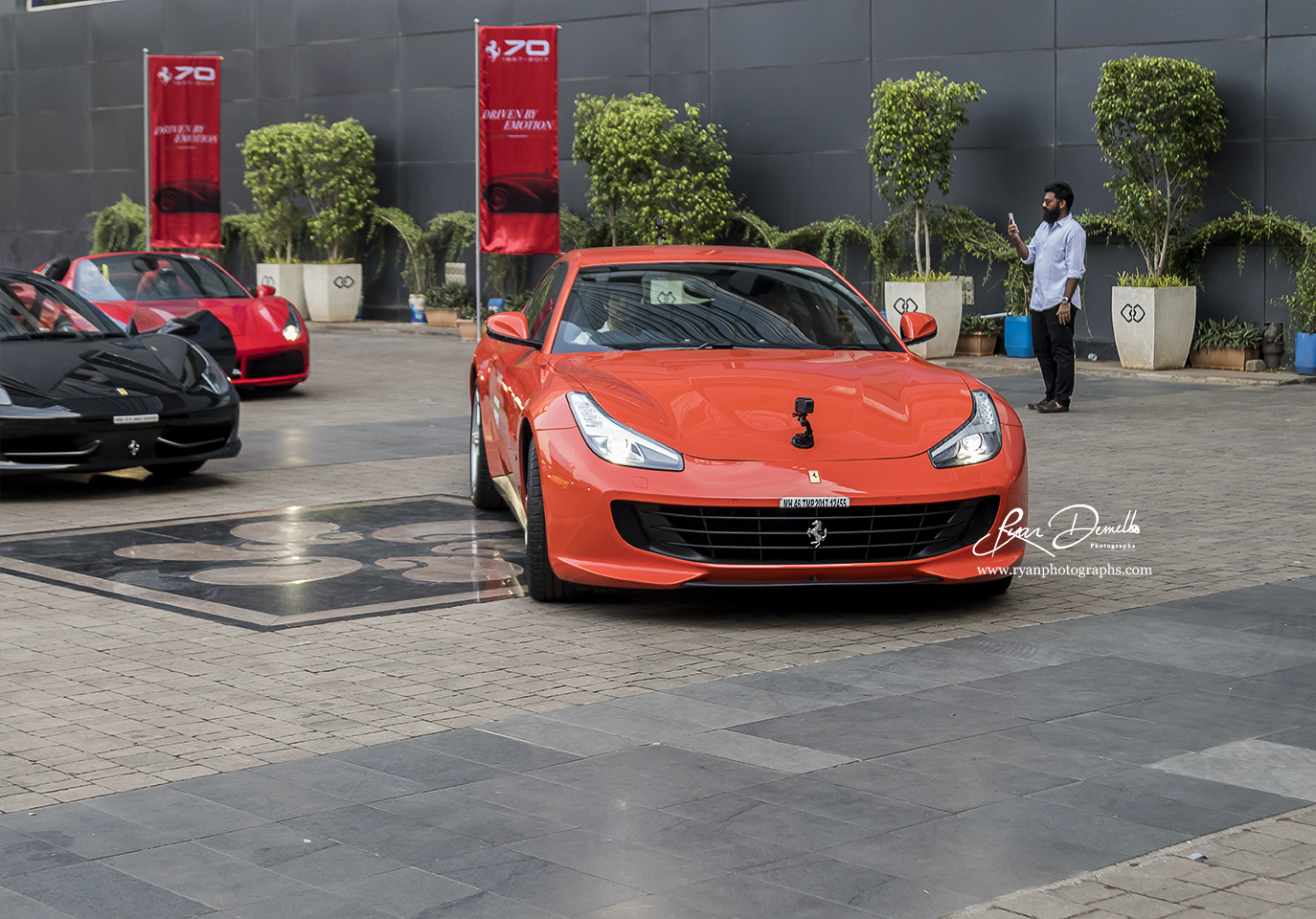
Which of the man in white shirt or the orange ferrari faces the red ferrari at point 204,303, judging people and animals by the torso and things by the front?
the man in white shirt

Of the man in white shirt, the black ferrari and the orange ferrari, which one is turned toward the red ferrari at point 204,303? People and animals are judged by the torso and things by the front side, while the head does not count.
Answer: the man in white shirt

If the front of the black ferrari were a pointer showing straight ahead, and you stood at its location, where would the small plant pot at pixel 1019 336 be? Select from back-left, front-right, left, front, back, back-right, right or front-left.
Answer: left

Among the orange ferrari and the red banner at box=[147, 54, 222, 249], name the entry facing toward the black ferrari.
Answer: the red banner

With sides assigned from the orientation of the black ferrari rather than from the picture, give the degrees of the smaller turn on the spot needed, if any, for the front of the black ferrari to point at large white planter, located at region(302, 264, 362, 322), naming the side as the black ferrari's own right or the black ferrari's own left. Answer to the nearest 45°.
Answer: approximately 135° to the black ferrari's own left

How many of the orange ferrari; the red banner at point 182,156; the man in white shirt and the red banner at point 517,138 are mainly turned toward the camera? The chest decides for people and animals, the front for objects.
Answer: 3

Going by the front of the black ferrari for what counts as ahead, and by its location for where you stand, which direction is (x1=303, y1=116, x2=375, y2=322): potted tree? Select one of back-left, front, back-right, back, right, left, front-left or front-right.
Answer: back-left

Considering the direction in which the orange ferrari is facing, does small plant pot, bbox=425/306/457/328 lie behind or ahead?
behind

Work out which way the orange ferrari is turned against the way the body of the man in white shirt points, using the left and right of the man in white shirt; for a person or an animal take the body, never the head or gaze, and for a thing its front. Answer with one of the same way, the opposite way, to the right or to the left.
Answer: to the left

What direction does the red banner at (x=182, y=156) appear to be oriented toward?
toward the camera

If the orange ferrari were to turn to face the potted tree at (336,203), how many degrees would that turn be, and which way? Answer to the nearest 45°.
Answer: approximately 180°

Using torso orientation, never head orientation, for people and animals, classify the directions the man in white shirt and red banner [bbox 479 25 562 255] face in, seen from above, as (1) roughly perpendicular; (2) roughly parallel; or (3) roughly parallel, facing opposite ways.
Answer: roughly perpendicular

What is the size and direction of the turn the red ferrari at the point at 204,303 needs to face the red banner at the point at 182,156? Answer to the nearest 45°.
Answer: approximately 135° to its left

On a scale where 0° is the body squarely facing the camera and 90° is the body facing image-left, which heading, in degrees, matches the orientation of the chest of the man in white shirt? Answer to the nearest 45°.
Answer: approximately 90°
